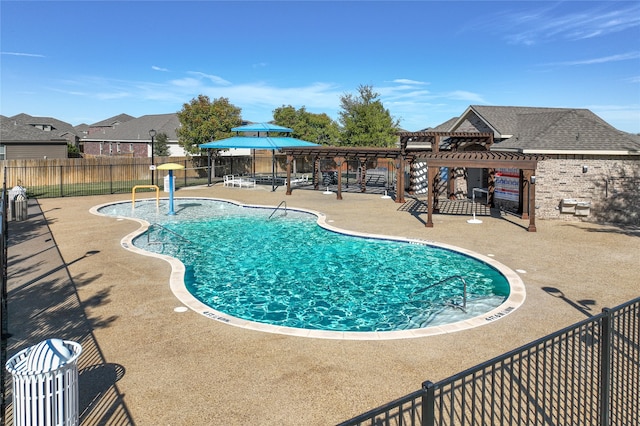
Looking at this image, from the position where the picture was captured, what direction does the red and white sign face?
facing the viewer and to the left of the viewer

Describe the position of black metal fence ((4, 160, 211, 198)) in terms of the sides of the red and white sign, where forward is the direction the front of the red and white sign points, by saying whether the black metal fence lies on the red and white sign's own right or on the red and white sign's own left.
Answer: on the red and white sign's own right

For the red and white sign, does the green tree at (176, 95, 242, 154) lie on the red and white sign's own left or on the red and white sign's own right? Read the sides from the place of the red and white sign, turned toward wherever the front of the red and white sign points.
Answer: on the red and white sign's own right

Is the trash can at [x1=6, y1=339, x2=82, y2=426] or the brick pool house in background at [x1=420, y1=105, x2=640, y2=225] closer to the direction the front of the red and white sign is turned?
the trash can

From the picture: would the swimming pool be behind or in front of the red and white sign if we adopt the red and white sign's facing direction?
in front

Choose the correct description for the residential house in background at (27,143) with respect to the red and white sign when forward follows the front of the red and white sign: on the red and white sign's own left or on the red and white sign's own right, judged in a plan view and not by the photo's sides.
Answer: on the red and white sign's own right
